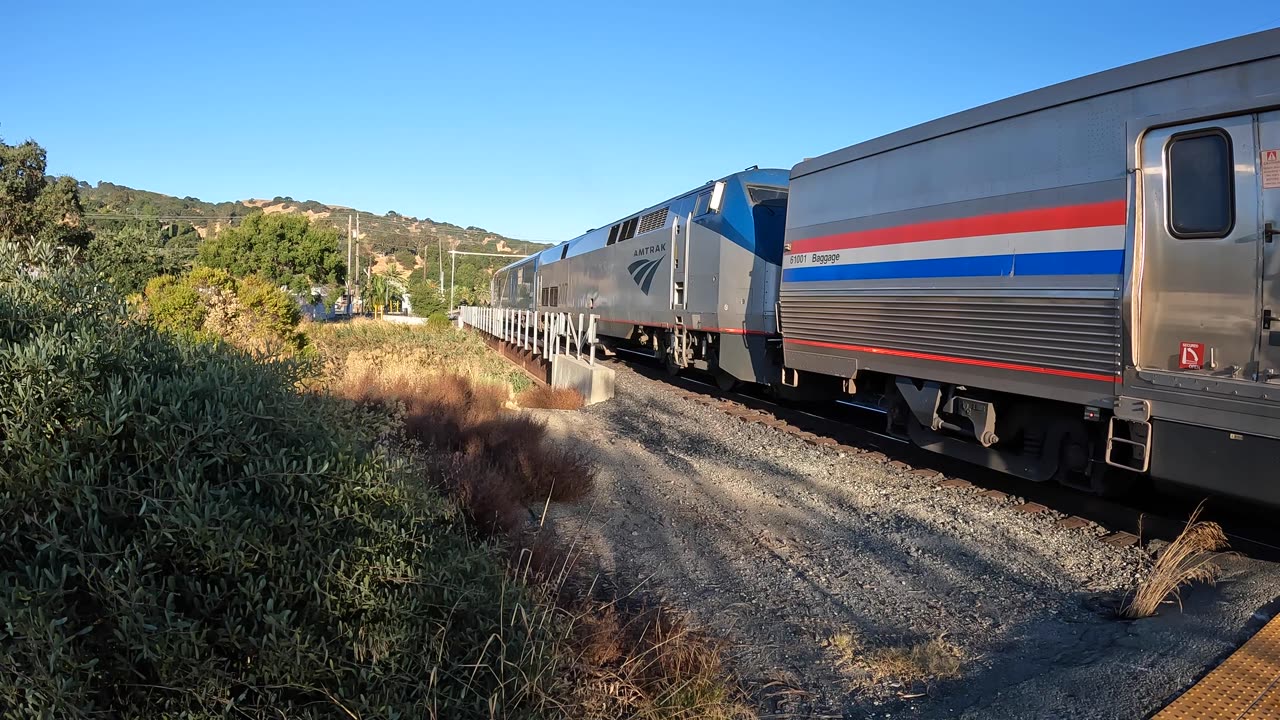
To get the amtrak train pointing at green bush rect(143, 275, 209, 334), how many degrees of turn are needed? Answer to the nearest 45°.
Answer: approximately 45° to its left

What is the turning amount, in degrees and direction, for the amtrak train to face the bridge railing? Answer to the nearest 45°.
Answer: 0° — it already faces it

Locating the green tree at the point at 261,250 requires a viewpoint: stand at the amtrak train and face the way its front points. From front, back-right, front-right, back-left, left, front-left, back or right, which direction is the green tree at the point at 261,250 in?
front

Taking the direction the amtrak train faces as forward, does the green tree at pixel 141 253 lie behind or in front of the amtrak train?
in front

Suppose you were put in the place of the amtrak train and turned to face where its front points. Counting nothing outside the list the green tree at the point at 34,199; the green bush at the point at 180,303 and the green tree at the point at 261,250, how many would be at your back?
0

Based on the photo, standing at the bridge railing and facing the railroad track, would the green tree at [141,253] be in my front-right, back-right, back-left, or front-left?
back-right

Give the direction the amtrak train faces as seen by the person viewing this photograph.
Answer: facing away from the viewer and to the left of the viewer
